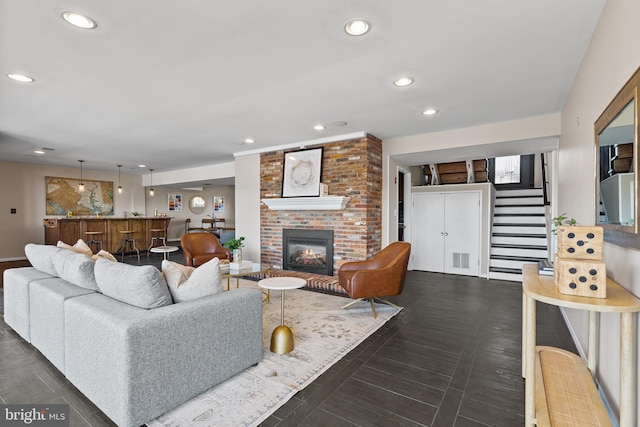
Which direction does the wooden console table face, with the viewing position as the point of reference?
facing the viewer and to the left of the viewer

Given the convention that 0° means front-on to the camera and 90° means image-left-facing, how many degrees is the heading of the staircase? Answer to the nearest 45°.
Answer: approximately 0°

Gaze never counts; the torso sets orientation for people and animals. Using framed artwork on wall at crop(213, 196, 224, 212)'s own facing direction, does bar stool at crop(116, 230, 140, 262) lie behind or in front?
in front

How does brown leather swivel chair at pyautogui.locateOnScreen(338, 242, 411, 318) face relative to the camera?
to the viewer's left

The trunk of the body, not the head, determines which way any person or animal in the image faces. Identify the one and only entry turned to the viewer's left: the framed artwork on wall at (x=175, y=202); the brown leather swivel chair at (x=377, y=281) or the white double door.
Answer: the brown leather swivel chair

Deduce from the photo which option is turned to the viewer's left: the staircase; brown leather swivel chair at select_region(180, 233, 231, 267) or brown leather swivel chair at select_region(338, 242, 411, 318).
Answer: brown leather swivel chair at select_region(338, 242, 411, 318)

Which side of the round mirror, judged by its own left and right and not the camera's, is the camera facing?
front

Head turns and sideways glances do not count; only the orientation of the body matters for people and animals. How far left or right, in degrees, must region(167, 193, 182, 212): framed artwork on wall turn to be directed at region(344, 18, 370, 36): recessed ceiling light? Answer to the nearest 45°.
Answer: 0° — it already faces it

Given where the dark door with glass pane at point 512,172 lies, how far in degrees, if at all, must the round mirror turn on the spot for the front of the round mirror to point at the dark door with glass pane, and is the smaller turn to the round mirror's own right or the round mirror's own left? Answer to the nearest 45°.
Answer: approximately 45° to the round mirror's own left

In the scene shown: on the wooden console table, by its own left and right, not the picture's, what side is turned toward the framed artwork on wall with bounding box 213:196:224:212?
right

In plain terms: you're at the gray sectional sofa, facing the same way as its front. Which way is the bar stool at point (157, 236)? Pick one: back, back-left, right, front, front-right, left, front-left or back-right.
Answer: front-left

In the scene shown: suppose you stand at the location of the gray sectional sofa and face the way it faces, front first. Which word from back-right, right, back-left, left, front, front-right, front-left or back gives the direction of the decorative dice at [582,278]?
right

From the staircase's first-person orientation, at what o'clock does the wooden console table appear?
The wooden console table is roughly at 12 o'clock from the staircase.

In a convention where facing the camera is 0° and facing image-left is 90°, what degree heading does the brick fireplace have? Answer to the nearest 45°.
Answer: approximately 45°

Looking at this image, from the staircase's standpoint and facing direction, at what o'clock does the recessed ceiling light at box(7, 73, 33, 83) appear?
The recessed ceiling light is roughly at 1 o'clock from the staircase.

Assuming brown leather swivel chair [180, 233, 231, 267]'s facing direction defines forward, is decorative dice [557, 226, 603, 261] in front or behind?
in front

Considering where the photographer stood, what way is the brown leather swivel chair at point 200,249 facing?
facing the viewer and to the right of the viewer

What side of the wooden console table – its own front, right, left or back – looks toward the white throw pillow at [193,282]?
front

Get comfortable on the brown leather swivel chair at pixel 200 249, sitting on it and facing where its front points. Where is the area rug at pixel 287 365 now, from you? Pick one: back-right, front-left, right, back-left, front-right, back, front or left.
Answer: front-right
